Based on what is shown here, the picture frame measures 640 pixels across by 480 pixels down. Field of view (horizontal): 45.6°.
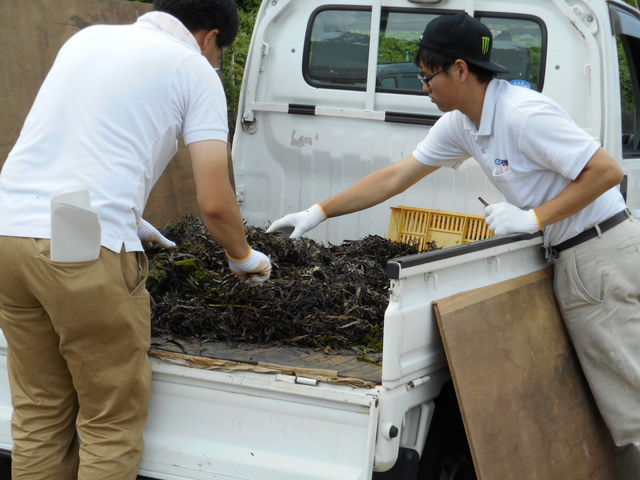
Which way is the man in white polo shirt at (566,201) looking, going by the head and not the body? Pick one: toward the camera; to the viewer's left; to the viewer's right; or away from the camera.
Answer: to the viewer's left

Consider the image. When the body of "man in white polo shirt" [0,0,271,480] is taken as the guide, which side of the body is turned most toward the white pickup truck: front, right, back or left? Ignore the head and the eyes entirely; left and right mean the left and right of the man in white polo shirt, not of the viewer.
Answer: front

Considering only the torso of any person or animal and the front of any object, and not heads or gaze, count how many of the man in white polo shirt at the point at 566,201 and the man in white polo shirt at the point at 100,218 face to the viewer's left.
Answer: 1

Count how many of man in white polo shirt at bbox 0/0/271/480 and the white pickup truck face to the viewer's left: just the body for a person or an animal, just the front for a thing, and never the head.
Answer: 0

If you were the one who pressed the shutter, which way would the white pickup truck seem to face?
facing away from the viewer and to the right of the viewer

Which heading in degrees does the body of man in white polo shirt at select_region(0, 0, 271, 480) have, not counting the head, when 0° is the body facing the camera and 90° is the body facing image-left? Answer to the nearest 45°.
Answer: approximately 225°

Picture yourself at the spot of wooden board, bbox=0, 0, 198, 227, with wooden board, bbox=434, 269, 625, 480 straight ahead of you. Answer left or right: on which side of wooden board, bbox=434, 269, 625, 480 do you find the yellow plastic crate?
left

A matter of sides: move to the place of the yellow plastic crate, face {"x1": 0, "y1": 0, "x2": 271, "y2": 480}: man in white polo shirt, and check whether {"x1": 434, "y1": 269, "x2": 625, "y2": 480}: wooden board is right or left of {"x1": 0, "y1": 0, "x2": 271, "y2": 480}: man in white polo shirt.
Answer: left

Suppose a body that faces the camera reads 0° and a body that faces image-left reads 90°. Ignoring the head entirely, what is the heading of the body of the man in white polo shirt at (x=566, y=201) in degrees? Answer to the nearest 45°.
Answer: approximately 90°

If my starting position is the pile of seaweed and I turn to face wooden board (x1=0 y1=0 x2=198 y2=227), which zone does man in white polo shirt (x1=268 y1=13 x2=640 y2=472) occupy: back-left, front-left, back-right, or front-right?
back-right

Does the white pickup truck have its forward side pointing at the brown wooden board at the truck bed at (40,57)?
no

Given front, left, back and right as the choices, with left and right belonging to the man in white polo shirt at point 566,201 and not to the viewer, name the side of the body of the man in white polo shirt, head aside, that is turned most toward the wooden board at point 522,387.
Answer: left

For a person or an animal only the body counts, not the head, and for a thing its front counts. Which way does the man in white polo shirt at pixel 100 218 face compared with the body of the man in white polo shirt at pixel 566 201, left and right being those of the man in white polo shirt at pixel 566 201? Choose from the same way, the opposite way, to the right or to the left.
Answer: to the right

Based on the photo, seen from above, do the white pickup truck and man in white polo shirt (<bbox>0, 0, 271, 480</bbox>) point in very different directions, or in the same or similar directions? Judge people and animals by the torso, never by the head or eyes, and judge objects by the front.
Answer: same or similar directions

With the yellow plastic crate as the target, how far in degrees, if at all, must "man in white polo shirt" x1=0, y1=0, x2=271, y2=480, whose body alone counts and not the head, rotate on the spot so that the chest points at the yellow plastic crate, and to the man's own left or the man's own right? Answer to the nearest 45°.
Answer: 0° — they already face it

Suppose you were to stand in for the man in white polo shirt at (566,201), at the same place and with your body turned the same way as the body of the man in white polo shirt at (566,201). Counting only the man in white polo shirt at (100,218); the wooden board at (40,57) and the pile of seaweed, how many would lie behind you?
0
